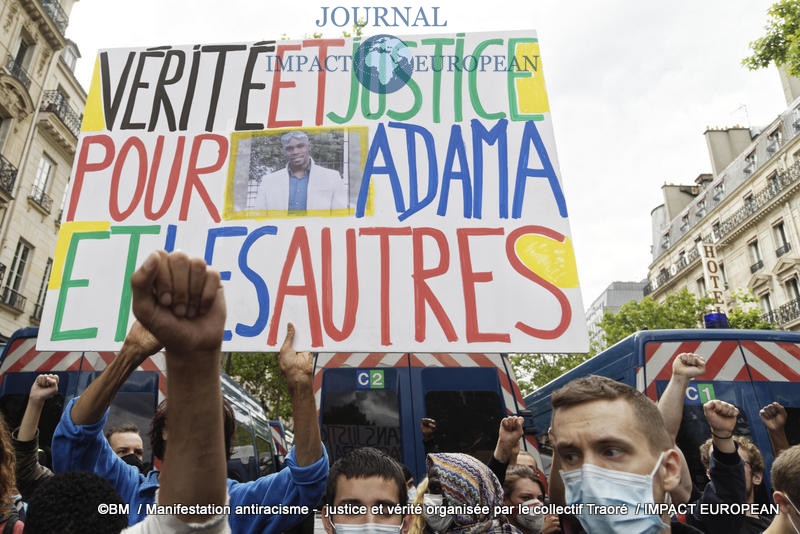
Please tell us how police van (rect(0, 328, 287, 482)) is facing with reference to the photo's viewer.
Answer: facing away from the viewer and to the right of the viewer

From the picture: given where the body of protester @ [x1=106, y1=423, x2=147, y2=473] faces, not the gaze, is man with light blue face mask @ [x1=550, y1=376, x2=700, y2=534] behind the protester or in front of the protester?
in front

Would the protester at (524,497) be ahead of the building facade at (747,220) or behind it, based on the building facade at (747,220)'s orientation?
ahead

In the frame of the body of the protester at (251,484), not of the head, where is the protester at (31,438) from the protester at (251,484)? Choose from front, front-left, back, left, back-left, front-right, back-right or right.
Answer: back-right

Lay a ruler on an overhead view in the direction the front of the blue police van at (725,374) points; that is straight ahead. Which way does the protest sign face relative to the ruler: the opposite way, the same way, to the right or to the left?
the opposite way

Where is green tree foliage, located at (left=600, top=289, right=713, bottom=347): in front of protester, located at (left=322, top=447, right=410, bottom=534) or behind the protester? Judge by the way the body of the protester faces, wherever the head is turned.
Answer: behind

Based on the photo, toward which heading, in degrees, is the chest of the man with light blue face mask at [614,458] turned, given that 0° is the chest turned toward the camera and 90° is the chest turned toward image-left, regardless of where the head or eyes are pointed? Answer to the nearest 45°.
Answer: approximately 45°

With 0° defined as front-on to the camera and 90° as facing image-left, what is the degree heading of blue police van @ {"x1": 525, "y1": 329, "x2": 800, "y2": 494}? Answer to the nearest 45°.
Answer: approximately 135°

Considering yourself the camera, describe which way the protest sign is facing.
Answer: facing the viewer

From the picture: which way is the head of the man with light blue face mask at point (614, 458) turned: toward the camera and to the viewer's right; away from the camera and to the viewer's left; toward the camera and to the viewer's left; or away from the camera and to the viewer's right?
toward the camera and to the viewer's left

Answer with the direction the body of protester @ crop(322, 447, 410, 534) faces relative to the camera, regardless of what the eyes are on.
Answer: toward the camera

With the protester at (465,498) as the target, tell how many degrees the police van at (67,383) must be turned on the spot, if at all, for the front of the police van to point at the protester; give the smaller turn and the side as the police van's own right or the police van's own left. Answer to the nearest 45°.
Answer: approximately 90° to the police van's own right

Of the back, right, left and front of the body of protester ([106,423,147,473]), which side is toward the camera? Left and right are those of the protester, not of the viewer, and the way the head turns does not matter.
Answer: front

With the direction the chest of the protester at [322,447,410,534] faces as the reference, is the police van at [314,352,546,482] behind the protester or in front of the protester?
behind

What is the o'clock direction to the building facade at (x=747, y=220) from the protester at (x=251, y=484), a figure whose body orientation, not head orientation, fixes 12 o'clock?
The building facade is roughly at 8 o'clock from the protester.
